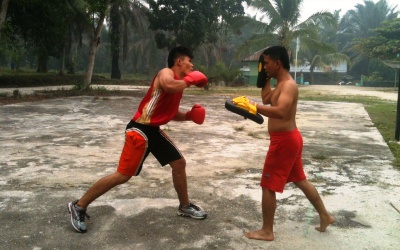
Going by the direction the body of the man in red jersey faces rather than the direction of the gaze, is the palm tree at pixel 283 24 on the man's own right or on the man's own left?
on the man's own left

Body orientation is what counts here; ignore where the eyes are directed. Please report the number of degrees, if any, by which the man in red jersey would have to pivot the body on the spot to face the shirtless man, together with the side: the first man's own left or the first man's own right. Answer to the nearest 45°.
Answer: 0° — they already face them

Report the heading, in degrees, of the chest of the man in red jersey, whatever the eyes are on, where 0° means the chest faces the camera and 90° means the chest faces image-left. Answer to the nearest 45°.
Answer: approximately 270°

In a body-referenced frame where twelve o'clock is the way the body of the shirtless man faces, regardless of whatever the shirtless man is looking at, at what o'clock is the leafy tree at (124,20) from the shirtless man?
The leafy tree is roughly at 2 o'clock from the shirtless man.

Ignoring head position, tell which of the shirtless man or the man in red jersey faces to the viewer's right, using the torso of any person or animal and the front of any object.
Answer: the man in red jersey

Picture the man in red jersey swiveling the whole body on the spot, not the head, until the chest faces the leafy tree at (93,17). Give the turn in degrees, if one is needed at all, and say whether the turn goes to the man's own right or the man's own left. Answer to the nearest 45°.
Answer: approximately 90° to the man's own left

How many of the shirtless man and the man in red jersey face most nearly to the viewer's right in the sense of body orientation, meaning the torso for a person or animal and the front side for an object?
1

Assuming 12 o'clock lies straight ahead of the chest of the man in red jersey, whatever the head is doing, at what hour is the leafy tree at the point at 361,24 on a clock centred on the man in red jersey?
The leafy tree is roughly at 10 o'clock from the man in red jersey.

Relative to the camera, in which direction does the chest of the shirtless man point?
to the viewer's left

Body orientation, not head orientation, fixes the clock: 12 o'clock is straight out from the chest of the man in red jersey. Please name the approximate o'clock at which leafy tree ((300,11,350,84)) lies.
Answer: The leafy tree is roughly at 10 o'clock from the man in red jersey.

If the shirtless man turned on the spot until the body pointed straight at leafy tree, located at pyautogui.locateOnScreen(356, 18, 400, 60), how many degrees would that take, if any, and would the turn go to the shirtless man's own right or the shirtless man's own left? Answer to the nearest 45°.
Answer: approximately 90° to the shirtless man's own right

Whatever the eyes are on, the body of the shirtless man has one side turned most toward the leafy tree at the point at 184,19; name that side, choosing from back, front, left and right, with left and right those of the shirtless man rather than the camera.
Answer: right

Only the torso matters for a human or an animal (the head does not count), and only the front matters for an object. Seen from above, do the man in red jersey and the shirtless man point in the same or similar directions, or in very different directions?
very different directions
